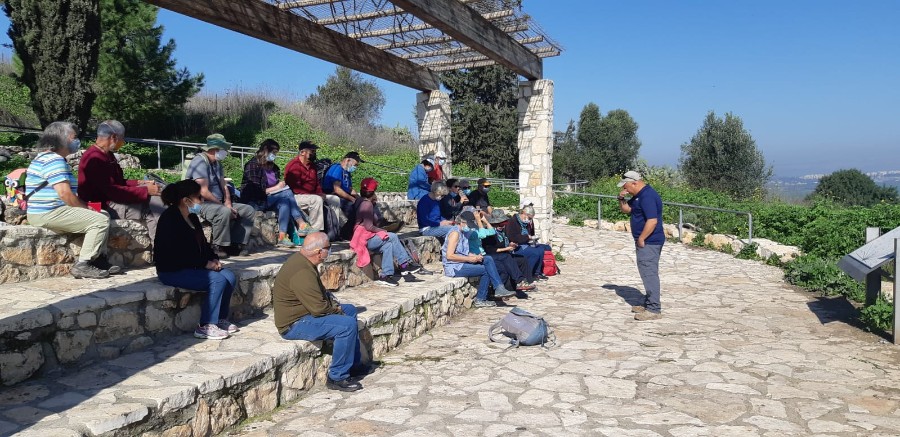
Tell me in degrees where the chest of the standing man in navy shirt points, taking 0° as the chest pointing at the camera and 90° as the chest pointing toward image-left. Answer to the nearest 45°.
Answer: approximately 90°

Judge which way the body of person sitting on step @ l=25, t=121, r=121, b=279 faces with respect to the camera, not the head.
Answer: to the viewer's right

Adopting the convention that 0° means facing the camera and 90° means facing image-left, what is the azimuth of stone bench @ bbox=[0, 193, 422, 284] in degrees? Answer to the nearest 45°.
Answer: approximately 315°

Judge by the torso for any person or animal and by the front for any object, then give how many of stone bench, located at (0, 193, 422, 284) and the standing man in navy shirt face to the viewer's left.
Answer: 1

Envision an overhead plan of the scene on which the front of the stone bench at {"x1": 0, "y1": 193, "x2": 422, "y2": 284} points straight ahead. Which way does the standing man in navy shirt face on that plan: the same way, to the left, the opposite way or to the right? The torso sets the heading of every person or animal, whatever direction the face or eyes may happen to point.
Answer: the opposite way

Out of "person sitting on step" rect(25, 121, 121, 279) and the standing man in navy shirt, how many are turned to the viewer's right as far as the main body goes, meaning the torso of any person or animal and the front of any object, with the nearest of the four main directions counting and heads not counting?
1

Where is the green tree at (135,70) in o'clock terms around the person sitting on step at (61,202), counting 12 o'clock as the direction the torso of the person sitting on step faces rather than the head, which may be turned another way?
The green tree is roughly at 9 o'clock from the person sitting on step.

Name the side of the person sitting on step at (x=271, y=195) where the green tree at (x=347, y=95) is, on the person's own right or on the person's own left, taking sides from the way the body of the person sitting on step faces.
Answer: on the person's own left

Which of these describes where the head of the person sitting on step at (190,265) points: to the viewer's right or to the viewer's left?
to the viewer's right

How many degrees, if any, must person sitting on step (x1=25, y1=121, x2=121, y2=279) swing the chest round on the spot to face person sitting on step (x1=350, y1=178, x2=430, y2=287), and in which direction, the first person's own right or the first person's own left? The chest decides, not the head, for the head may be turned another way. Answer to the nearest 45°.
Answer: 0° — they already face them
